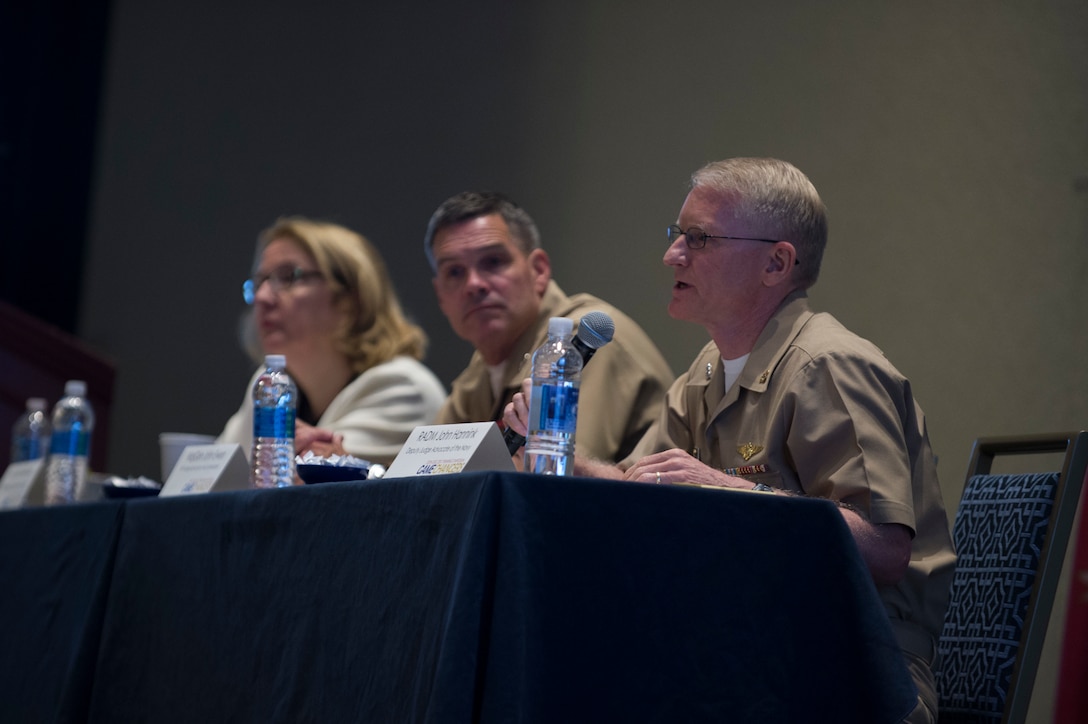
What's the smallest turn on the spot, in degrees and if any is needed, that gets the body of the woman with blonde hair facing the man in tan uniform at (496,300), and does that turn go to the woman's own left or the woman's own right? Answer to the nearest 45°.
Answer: approximately 90° to the woman's own left

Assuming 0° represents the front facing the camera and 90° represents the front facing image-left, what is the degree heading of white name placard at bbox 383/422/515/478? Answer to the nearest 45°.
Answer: approximately 45°

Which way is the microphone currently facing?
to the viewer's right

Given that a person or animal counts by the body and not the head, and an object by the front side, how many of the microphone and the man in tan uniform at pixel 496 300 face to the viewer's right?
1

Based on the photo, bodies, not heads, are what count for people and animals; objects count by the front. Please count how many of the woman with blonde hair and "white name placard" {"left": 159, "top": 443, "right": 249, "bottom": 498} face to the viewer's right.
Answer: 0

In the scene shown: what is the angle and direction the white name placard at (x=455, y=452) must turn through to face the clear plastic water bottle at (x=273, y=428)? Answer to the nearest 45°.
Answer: approximately 90° to its right

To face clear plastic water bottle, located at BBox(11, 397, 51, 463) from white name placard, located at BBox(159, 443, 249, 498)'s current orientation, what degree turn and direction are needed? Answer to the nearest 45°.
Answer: approximately 135° to its right

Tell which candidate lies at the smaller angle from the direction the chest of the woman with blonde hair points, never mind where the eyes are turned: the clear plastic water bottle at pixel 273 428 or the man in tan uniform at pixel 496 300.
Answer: the clear plastic water bottle

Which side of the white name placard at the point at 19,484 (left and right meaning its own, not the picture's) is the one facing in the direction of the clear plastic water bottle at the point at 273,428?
left

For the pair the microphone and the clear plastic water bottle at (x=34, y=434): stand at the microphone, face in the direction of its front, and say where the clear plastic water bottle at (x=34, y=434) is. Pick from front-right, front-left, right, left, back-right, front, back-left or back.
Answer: back-left
